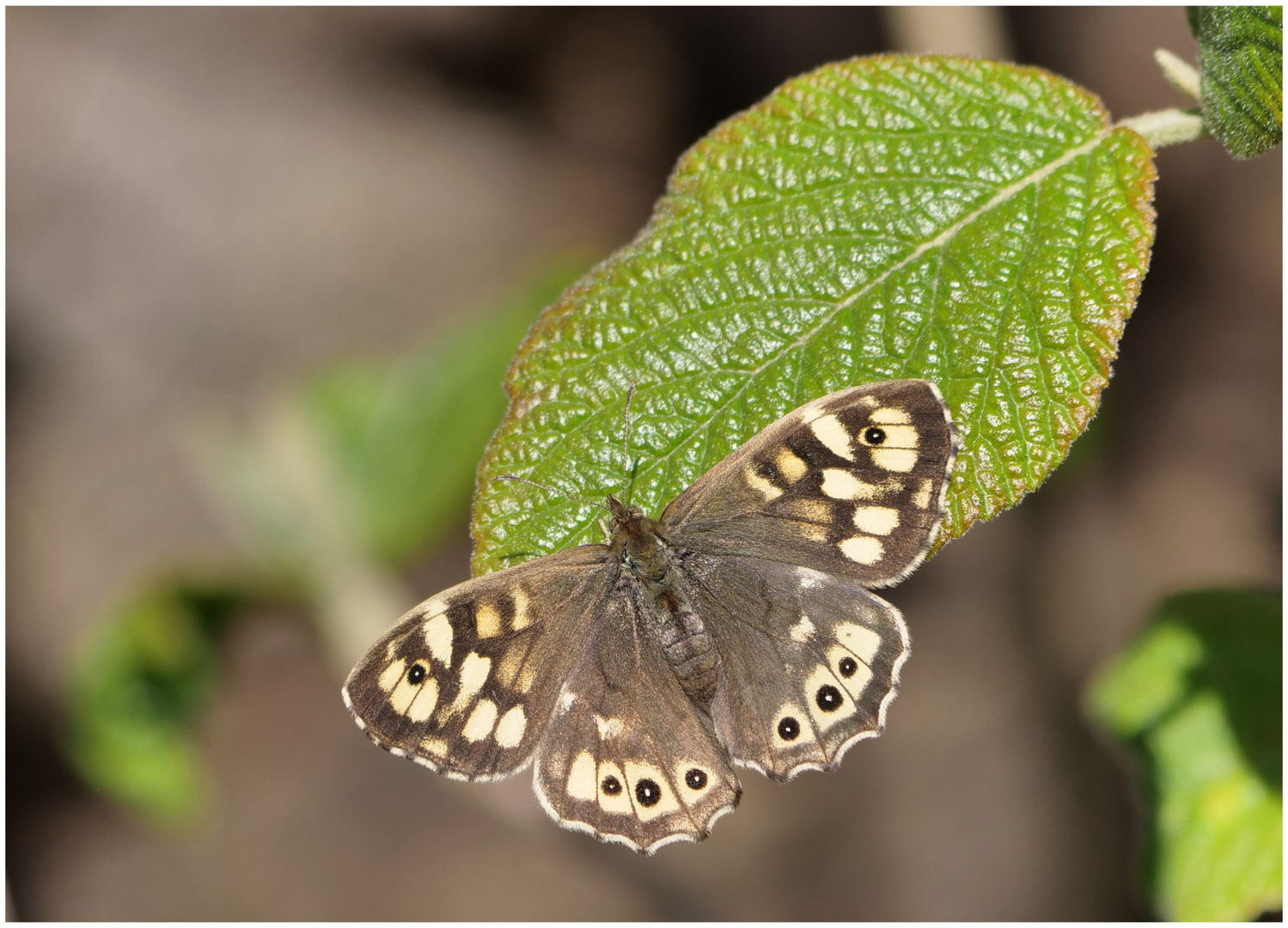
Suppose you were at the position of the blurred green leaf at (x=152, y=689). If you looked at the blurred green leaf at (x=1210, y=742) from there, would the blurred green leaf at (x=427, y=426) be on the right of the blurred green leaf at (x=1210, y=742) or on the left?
left

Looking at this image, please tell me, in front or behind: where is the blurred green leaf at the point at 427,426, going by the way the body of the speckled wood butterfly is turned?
in front

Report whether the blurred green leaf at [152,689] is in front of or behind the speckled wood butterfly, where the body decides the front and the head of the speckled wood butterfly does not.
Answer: in front

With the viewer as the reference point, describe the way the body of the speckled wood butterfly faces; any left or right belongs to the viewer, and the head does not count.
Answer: facing away from the viewer and to the left of the viewer
